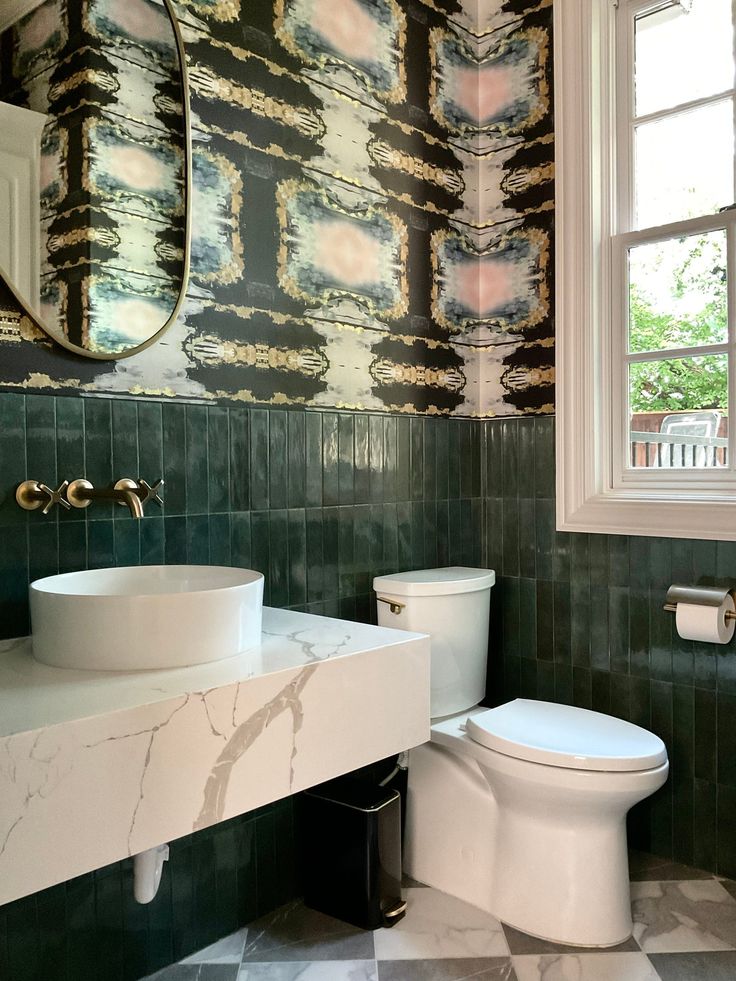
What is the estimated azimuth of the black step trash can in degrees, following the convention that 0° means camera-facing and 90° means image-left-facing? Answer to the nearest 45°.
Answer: approximately 315°

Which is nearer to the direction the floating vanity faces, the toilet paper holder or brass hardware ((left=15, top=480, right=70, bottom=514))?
the toilet paper holder

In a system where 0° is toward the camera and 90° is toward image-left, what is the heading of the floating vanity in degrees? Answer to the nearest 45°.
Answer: approximately 315°

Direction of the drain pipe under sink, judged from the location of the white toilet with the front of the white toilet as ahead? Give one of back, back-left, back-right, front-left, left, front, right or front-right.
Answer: right

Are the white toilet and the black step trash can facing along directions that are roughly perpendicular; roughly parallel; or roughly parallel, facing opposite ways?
roughly parallel

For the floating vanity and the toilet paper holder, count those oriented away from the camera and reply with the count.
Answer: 0

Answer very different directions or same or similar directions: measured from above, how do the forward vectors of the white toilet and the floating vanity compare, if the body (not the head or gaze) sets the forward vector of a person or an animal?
same or similar directions

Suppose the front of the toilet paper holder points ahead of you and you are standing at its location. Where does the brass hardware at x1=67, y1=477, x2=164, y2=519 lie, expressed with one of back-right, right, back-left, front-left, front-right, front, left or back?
front-right

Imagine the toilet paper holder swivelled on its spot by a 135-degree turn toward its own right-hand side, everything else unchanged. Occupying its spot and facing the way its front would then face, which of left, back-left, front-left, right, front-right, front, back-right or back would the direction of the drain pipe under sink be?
left

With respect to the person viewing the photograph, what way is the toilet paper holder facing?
facing the viewer

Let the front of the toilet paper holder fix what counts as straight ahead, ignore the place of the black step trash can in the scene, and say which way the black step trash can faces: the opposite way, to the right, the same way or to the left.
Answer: to the left
